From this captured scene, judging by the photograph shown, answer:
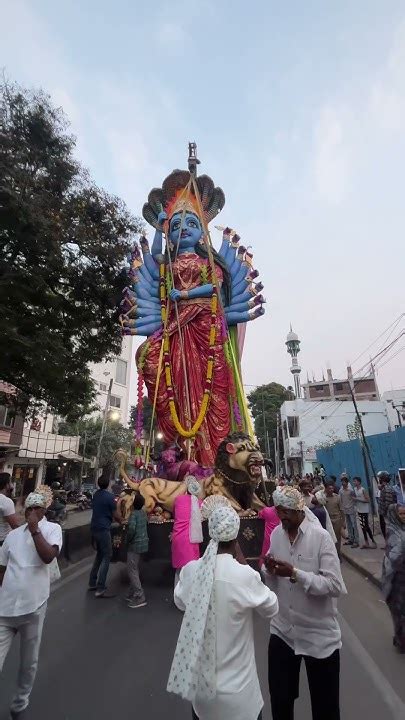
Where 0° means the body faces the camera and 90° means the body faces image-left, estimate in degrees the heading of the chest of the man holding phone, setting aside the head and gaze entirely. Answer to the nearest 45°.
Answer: approximately 45°

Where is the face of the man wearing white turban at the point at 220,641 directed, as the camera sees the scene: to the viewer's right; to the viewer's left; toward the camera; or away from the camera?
away from the camera

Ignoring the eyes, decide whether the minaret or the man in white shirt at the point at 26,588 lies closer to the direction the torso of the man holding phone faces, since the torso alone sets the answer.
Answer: the man in white shirt

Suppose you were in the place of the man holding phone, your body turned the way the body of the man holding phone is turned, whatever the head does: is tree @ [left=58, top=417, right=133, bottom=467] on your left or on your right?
on your right

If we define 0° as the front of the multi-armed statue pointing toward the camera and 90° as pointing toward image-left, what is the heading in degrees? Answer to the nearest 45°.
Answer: approximately 0°

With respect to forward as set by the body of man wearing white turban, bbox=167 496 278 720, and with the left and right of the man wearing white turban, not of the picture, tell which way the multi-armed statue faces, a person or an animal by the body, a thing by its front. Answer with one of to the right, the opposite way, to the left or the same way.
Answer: the opposite way

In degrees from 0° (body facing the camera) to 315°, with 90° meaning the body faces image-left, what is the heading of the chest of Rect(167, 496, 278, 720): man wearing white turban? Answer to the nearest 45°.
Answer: approximately 180°

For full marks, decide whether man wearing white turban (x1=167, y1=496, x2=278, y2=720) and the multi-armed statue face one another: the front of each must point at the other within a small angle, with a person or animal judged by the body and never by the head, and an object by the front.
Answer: yes

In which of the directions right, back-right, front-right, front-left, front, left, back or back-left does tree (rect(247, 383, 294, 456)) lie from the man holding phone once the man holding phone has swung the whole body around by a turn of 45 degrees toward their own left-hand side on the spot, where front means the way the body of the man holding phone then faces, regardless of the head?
back
